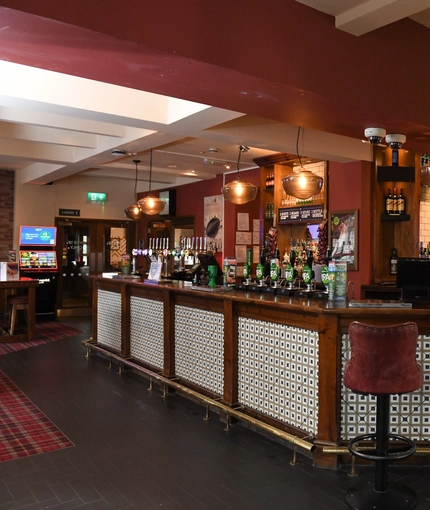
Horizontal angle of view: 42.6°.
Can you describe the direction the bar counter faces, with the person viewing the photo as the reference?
facing the viewer and to the left of the viewer

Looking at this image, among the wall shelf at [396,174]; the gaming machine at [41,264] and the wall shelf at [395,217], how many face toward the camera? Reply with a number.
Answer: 3

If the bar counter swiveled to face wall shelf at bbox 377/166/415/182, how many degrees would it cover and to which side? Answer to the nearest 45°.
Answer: approximately 180°

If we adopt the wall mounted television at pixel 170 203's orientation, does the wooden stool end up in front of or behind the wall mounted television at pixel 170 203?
in front

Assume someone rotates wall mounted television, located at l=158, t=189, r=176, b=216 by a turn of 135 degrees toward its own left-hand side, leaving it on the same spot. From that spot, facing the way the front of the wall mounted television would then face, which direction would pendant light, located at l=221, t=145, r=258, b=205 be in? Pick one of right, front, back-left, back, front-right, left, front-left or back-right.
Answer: right

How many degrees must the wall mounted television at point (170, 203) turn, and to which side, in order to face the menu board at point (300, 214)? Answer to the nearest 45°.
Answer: approximately 90° to its left

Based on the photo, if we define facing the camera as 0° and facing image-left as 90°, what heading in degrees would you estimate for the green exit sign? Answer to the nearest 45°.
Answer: approximately 0°

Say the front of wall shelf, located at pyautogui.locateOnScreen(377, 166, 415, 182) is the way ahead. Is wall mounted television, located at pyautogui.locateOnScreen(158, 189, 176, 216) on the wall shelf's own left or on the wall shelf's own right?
on the wall shelf's own right

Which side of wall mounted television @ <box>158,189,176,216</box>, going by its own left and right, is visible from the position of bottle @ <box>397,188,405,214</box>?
left

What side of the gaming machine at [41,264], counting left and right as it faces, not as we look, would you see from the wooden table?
front

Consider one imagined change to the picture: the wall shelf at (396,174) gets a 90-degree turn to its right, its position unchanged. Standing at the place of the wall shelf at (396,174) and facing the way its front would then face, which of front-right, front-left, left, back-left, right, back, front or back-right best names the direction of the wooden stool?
front

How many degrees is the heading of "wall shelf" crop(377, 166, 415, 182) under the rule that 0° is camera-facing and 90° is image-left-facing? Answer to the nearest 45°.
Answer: approximately 0°
